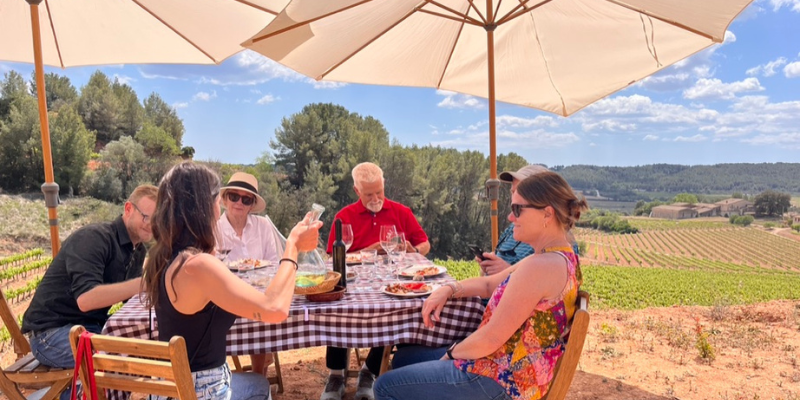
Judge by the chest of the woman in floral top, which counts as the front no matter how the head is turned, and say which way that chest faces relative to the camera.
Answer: to the viewer's left

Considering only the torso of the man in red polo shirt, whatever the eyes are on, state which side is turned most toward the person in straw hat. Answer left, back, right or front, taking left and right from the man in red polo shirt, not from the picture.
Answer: right

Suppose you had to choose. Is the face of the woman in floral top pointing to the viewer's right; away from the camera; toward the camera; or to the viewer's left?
to the viewer's left

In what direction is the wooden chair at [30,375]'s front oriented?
to the viewer's right

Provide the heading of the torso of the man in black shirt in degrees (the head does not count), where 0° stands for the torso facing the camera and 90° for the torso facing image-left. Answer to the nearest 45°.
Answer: approximately 270°

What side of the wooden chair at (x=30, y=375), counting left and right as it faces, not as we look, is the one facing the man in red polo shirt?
front

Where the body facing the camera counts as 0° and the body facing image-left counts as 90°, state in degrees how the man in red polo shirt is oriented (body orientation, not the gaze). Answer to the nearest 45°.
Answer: approximately 0°

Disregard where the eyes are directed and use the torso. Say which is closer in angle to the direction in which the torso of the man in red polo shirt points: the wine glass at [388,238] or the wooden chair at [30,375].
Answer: the wine glass

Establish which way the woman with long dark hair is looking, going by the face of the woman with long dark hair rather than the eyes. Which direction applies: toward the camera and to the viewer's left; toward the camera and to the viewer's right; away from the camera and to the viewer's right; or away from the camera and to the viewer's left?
away from the camera and to the viewer's right

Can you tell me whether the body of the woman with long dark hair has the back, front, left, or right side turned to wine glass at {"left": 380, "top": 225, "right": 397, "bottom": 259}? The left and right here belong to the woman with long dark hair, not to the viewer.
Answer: front
